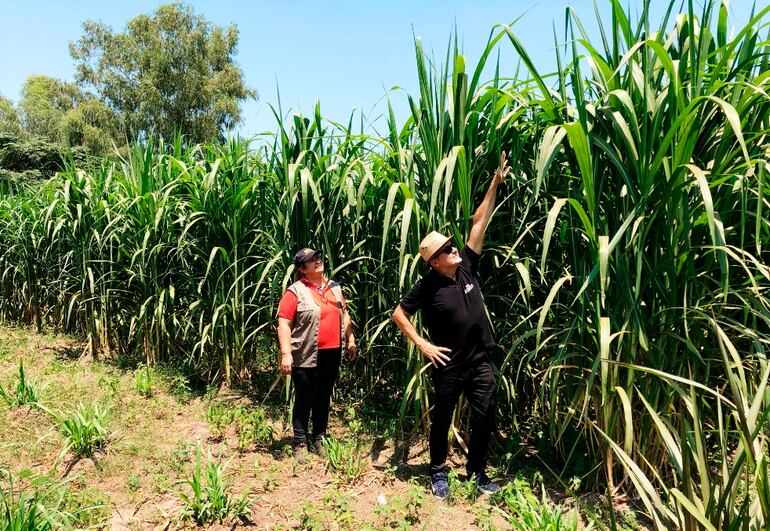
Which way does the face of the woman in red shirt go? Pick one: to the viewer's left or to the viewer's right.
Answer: to the viewer's right

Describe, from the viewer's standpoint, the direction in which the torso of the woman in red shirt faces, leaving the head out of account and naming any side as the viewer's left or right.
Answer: facing the viewer and to the right of the viewer

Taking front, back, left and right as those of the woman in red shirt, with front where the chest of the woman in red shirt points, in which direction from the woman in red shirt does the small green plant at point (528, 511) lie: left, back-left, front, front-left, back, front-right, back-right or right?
front

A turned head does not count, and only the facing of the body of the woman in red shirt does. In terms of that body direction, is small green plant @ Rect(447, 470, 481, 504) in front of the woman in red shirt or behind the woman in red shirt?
in front

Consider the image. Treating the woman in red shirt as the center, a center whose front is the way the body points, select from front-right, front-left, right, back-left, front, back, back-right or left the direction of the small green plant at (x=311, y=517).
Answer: front-right

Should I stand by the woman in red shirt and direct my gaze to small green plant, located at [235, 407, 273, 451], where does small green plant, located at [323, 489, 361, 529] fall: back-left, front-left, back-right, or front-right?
back-left

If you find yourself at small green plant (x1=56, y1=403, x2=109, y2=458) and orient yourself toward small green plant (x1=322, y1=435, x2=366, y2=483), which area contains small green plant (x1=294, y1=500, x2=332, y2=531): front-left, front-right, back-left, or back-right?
front-right

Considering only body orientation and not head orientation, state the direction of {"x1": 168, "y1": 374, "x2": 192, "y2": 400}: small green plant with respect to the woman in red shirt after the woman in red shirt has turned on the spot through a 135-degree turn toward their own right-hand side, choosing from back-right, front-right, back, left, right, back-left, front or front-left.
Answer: front-right

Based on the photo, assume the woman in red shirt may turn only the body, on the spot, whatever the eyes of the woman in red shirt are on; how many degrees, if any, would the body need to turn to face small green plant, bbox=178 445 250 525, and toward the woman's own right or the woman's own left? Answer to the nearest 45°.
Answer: approximately 90° to the woman's own right

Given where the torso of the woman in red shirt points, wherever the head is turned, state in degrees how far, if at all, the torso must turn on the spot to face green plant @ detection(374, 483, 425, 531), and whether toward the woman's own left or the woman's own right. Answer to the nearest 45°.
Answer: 0° — they already face it

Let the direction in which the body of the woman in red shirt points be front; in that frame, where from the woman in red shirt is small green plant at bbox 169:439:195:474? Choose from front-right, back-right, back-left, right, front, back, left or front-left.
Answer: back-right

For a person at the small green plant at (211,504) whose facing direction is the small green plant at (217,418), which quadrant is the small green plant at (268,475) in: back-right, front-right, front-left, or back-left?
front-right
